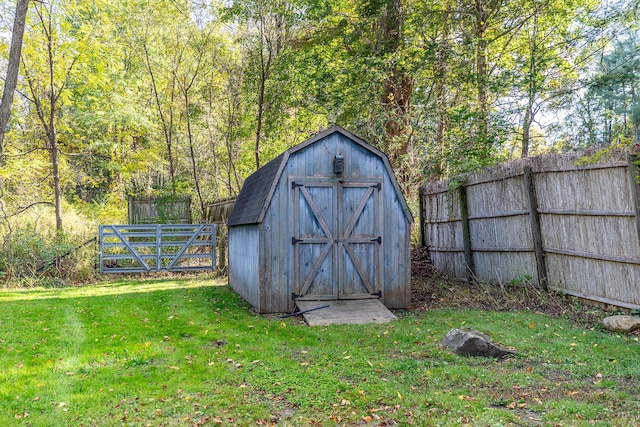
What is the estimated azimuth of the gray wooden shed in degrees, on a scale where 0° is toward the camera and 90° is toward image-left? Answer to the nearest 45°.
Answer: approximately 0°

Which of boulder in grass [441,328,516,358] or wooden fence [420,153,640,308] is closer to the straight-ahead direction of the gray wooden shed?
the boulder in grass

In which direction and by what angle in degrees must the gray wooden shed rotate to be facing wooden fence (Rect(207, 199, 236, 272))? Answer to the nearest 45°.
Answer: approximately 135° to its right

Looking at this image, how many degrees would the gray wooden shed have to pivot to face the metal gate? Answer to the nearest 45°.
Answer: approximately 135° to its right

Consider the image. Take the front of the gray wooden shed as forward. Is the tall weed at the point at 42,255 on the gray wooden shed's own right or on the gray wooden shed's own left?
on the gray wooden shed's own right

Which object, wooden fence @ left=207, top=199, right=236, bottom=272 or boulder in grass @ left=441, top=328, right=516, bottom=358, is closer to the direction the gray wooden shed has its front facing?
the boulder in grass

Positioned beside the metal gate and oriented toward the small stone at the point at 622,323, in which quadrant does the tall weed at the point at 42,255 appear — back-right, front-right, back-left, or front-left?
back-right

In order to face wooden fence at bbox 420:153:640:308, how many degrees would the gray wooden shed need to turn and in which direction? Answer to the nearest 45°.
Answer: approximately 90° to its left
